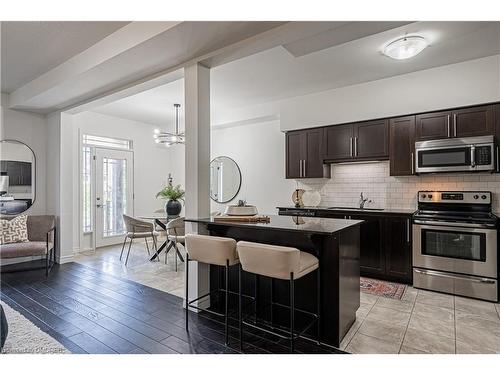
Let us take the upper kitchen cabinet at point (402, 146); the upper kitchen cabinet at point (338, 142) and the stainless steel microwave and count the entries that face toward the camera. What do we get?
3

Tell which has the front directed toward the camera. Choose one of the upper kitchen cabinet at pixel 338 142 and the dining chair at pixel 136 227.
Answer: the upper kitchen cabinet

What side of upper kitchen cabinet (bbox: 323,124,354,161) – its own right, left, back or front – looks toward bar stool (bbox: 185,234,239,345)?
front

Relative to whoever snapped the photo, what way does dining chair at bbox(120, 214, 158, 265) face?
facing away from the viewer and to the right of the viewer

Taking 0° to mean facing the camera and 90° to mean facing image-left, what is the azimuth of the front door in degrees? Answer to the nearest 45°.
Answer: approximately 315°

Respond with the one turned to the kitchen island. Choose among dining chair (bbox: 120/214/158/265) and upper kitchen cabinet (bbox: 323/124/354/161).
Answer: the upper kitchen cabinet

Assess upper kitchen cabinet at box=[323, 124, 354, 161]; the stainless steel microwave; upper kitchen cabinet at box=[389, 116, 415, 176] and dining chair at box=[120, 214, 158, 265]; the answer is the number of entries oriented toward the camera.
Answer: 3

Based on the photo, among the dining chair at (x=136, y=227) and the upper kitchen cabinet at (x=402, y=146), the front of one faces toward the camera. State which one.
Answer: the upper kitchen cabinet

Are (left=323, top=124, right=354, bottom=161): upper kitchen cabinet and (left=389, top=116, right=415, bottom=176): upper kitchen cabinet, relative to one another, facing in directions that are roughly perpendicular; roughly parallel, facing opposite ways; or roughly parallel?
roughly parallel

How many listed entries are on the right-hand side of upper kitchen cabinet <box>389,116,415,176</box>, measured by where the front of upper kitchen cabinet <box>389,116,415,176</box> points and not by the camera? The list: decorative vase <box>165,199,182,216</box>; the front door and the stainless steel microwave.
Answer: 2

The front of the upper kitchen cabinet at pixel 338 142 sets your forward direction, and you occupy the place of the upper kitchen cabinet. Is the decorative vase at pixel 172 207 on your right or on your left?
on your right

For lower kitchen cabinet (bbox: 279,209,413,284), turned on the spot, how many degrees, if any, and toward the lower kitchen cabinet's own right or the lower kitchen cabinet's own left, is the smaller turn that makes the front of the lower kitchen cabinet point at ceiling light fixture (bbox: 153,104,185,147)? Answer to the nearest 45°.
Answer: approximately 45° to the lower kitchen cabinet's own right

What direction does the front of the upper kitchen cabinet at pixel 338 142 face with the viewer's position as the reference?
facing the viewer

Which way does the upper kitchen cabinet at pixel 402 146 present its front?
toward the camera

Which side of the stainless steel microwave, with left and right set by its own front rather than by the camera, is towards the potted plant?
right
